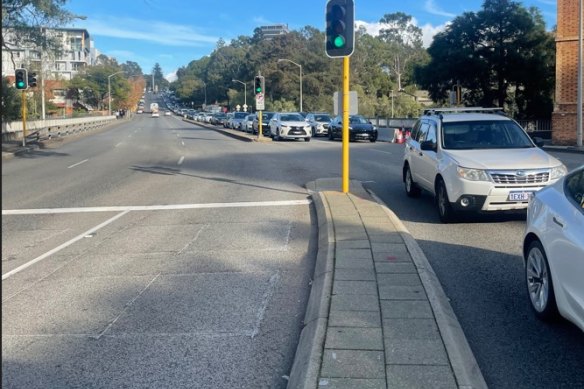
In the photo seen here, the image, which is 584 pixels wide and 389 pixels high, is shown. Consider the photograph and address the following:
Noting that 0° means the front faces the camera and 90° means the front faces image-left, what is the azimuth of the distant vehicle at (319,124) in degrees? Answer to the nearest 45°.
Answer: approximately 315°

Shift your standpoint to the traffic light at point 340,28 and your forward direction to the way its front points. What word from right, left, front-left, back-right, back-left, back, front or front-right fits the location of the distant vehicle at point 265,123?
back

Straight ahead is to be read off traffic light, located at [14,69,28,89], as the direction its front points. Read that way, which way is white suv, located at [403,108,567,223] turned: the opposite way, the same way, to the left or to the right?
the same way

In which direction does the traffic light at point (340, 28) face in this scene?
toward the camera

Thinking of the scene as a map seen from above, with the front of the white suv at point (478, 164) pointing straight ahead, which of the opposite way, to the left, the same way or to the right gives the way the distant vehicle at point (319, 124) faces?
the same way

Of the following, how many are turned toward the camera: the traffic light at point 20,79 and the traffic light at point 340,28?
2

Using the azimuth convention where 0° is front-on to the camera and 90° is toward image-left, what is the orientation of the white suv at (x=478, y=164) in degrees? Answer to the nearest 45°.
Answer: approximately 315°

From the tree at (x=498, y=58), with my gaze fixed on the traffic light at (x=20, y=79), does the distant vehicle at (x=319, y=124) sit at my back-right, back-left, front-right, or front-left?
front-right

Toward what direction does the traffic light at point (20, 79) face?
toward the camera

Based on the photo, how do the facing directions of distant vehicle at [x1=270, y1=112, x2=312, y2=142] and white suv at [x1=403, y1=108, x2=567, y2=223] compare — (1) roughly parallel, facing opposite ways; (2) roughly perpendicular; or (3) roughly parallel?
roughly parallel

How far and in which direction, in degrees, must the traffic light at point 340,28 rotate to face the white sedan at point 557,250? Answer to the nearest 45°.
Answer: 0° — it already faces it

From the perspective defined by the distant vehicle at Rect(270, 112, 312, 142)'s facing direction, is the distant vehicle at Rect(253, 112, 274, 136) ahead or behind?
behind

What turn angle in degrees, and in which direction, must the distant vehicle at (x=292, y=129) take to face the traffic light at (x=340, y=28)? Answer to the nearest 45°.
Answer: approximately 45° to its right
